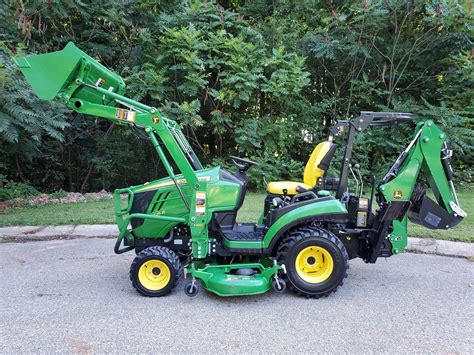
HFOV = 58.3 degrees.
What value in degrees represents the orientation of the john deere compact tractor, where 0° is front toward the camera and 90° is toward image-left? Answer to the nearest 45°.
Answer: approximately 90°
